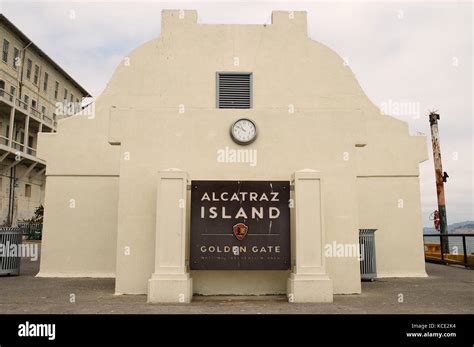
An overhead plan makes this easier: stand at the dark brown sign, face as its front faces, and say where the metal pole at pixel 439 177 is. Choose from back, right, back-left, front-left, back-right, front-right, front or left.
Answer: back-left

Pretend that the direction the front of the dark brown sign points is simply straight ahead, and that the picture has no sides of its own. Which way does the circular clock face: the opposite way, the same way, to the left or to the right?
the same way

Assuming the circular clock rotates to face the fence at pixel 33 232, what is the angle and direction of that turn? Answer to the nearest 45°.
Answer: approximately 135° to its right

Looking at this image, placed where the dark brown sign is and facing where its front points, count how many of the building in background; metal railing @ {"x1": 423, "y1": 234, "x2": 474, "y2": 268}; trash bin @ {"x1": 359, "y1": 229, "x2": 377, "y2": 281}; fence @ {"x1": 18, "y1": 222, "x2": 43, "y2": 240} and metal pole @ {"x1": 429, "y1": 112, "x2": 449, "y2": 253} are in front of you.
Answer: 0

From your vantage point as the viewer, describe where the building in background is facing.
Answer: facing the viewer and to the right of the viewer

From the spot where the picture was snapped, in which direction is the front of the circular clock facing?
facing the viewer

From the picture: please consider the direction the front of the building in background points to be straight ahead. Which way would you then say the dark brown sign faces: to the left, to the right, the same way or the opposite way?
to the right

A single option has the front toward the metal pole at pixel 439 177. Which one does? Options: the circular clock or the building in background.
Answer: the building in background

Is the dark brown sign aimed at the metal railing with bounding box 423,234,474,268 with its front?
no

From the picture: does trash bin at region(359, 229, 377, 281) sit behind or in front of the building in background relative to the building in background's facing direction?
in front

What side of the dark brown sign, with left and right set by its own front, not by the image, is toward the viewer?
front

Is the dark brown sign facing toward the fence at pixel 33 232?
no

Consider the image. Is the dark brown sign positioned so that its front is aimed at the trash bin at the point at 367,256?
no

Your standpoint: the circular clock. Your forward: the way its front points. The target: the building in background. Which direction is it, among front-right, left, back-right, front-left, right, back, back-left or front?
back-right

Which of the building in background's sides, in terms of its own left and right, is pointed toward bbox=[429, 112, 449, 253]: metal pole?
front

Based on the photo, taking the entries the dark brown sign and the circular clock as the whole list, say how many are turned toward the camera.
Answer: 2
